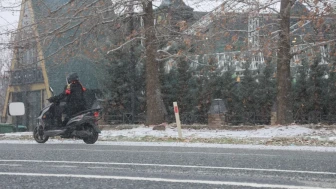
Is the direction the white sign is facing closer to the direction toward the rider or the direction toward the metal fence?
the rider

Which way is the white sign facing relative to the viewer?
toward the camera

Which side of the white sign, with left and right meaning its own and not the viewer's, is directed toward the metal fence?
left

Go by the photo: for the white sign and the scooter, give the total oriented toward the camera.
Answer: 1

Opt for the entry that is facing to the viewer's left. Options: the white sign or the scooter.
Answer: the scooter

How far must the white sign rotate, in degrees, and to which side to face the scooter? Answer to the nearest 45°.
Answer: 0° — it already faces it

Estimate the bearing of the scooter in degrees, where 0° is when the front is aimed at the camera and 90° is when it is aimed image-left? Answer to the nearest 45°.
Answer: approximately 90°

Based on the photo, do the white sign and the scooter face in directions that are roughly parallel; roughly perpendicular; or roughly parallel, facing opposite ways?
roughly perpendicular

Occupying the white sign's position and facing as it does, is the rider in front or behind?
in front

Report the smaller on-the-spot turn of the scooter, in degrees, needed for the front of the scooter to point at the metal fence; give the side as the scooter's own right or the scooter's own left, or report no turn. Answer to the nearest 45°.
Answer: approximately 135° to the scooter's own right

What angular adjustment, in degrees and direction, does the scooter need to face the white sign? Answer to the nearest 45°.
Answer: approximately 45° to its right

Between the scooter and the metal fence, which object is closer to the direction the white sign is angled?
the scooter

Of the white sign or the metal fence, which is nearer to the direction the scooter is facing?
the white sign
